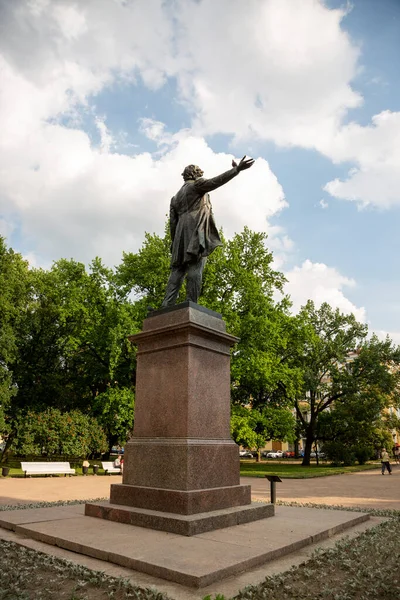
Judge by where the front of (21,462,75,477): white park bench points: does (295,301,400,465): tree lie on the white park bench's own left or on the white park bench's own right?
on the white park bench's own left

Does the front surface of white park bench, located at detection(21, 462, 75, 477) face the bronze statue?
yes

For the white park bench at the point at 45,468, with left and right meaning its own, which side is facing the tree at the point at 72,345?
back

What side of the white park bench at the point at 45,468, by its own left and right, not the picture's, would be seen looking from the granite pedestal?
front

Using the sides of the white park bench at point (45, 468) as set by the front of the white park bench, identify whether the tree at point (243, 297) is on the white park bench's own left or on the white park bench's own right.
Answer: on the white park bench's own left

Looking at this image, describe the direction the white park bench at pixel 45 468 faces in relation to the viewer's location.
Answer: facing the viewer

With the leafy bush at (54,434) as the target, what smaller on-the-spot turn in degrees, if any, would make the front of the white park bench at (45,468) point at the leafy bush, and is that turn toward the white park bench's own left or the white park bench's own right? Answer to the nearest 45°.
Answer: approximately 180°

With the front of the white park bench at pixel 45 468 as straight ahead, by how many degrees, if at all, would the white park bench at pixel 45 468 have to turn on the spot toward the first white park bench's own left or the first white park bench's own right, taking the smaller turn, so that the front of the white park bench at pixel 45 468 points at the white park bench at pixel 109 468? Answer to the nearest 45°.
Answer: approximately 135° to the first white park bench's own left

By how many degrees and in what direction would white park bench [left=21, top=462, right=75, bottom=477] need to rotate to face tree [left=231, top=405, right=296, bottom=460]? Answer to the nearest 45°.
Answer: approximately 90° to its left
